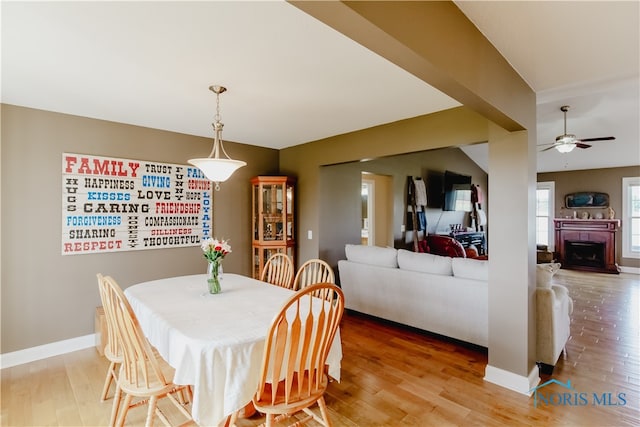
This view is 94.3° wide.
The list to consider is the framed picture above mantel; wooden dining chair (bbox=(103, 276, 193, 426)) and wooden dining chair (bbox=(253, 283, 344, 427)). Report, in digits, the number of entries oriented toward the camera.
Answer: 1

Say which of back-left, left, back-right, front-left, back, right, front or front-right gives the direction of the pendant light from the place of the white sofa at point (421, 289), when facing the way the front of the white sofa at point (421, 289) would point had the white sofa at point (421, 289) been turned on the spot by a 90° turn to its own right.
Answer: right

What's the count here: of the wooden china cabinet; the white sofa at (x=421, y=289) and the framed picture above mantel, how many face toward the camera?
2

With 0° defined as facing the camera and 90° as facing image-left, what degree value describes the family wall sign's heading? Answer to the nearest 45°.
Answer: approximately 315°

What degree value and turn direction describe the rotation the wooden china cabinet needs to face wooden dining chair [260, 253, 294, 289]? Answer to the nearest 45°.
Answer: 0° — it already faces it

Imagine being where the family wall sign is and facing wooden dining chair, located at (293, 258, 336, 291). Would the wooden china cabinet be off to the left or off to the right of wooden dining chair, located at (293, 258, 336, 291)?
left

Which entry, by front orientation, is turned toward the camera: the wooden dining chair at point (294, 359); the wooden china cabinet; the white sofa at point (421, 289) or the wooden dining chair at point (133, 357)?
the wooden china cabinet

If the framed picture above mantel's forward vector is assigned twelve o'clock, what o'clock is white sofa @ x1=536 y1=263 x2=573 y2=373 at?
The white sofa is roughly at 12 o'clock from the framed picture above mantel.

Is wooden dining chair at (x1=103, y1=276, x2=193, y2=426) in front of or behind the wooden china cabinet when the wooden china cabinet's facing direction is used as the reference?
in front

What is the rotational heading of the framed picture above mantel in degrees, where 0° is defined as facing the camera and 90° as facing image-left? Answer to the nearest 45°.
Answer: approximately 0°

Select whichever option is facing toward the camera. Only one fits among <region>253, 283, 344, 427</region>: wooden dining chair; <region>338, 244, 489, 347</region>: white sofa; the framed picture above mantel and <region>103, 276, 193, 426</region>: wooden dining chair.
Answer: the framed picture above mantel

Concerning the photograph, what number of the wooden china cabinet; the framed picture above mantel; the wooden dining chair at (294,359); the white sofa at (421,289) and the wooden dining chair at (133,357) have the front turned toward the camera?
2

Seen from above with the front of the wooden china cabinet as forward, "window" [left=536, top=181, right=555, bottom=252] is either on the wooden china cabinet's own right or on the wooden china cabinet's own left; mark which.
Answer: on the wooden china cabinet's own left
